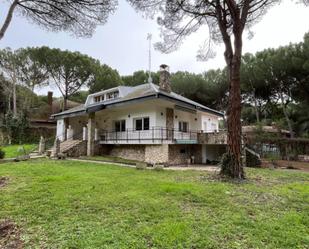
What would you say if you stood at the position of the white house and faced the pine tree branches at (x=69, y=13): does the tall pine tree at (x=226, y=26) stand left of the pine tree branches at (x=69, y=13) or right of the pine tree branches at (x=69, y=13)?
left

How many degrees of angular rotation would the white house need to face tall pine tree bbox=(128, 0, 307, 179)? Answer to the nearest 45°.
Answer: approximately 45° to its left

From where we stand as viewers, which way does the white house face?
facing the viewer and to the left of the viewer

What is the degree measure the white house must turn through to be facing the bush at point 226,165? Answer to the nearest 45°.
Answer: approximately 45° to its left
